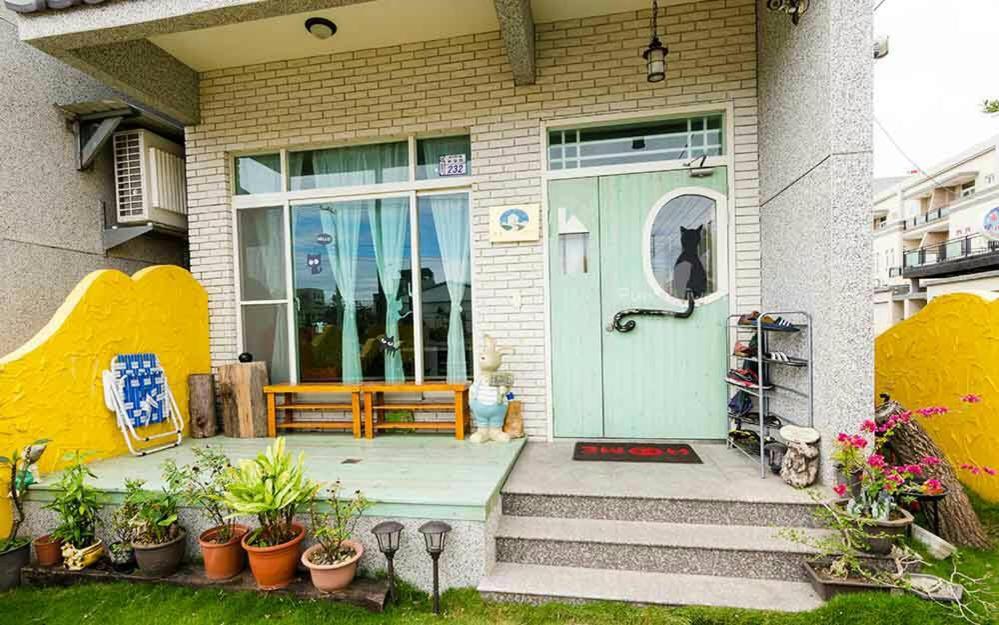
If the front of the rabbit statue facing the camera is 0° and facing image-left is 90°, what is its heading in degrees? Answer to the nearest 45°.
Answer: approximately 0°

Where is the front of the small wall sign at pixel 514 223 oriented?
toward the camera

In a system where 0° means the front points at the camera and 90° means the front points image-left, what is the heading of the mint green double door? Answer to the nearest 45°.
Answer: approximately 0°

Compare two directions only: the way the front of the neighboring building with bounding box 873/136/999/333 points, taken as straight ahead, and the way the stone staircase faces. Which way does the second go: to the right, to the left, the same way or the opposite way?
to the left

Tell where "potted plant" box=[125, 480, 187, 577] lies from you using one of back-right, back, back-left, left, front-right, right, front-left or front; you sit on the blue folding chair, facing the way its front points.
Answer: front-right

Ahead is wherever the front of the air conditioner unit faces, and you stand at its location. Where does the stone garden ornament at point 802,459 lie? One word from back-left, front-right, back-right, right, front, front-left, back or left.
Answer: front

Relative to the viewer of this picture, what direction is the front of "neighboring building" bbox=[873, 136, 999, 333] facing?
facing the viewer and to the left of the viewer

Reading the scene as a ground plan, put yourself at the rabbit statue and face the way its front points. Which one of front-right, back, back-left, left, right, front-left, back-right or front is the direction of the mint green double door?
left

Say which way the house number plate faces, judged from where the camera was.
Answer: facing the viewer

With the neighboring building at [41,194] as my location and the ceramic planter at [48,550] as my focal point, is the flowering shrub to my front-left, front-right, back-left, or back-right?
front-left

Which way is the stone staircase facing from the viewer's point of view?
toward the camera

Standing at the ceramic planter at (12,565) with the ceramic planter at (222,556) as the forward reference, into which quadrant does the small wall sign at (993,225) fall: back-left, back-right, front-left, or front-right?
front-left

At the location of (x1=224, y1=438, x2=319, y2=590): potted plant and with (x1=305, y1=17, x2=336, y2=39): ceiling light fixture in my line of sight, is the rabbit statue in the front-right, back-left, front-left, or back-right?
front-right

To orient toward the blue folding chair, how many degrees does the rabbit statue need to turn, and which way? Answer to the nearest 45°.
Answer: approximately 90° to its right

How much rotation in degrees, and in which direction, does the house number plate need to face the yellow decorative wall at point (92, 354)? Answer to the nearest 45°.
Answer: approximately 90° to its right

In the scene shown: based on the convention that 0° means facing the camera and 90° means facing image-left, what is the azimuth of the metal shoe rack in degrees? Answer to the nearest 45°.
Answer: approximately 45°
